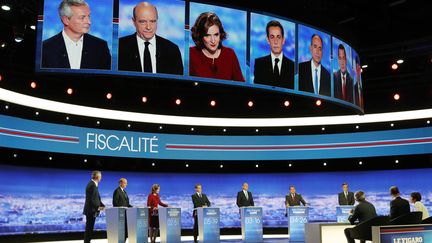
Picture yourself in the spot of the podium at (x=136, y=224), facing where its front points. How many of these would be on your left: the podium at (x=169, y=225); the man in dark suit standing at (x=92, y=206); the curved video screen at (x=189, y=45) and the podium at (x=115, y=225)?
1

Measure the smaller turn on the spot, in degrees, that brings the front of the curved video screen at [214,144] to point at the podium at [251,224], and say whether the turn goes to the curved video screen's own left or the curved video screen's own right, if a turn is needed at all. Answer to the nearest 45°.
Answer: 0° — it already faces it

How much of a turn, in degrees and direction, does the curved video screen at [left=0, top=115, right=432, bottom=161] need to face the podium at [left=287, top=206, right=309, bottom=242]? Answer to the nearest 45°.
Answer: approximately 45° to its left

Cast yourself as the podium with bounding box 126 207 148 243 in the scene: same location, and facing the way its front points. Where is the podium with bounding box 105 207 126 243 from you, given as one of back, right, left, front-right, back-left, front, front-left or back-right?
right

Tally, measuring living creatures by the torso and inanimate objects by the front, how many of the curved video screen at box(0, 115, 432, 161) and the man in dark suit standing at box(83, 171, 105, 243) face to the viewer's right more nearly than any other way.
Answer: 1

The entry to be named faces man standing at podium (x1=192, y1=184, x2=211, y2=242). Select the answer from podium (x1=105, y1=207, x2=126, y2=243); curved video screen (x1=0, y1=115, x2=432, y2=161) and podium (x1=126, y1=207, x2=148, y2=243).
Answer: the curved video screen

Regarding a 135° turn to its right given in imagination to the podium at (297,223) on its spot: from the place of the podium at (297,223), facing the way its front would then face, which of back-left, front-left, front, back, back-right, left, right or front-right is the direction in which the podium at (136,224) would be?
left

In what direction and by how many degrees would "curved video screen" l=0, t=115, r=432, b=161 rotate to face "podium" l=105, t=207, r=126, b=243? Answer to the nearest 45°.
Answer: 0° — it already faces it

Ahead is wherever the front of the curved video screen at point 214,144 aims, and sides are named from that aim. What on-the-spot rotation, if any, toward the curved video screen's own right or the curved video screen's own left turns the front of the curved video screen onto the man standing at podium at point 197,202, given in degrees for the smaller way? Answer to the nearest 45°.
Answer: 0° — it already faces them

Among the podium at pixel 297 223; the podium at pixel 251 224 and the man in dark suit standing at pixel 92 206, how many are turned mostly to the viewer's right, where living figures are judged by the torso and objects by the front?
1
